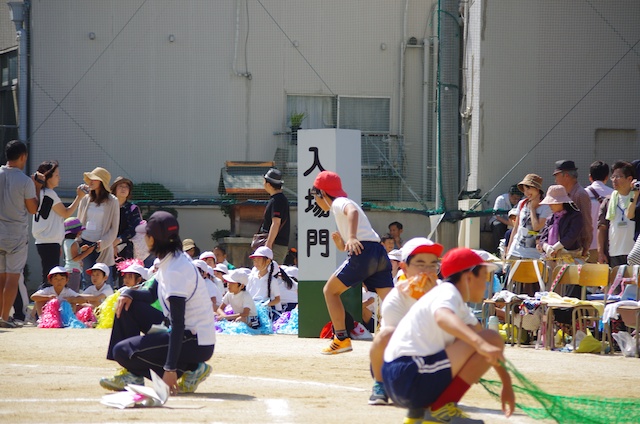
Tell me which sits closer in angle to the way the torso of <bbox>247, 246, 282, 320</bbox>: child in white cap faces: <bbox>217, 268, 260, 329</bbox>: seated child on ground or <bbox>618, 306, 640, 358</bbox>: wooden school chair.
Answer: the seated child on ground

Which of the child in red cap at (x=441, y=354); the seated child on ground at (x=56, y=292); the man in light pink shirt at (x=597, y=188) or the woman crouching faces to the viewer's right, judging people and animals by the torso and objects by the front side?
the child in red cap

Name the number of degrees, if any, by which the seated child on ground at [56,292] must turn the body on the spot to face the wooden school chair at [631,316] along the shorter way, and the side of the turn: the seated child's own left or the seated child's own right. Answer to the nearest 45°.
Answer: approximately 45° to the seated child's own left

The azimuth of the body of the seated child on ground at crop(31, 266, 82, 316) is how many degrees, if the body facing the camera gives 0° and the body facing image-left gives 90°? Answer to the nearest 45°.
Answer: approximately 0°

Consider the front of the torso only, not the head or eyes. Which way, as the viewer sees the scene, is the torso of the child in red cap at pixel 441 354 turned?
to the viewer's right
